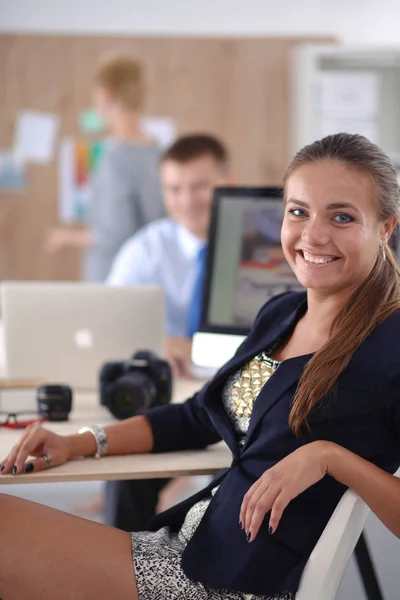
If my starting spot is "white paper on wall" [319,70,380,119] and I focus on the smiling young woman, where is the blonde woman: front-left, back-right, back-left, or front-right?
front-right

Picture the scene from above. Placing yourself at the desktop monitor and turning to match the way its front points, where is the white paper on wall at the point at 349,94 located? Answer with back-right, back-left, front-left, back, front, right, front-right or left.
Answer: back

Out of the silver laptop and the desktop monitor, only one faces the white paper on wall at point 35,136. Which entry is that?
the silver laptop

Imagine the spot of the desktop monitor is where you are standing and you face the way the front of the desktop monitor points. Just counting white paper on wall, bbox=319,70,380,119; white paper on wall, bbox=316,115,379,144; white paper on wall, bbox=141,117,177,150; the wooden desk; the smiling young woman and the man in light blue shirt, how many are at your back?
4

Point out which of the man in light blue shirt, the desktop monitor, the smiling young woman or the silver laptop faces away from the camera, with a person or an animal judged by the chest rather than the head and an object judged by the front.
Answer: the silver laptop

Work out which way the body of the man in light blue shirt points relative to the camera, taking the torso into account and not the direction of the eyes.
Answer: toward the camera

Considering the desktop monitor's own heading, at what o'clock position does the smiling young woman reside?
The smiling young woman is roughly at 12 o'clock from the desktop monitor.

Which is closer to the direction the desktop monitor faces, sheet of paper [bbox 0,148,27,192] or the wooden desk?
the wooden desk

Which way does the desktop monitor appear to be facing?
toward the camera

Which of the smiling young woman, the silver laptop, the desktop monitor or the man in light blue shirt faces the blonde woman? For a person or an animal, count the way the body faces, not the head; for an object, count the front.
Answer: the silver laptop

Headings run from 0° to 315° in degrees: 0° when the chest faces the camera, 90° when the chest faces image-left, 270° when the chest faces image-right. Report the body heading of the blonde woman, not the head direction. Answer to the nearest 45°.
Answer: approximately 135°

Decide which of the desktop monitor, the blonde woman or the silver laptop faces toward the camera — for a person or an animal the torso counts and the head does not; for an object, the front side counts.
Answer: the desktop monitor

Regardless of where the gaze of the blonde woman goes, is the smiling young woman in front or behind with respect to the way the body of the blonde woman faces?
behind

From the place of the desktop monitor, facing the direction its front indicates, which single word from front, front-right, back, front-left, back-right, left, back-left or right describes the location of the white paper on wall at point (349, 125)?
back

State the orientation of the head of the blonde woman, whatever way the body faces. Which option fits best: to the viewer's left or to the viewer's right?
to the viewer's left

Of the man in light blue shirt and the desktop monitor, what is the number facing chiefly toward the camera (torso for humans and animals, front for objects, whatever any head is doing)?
2
